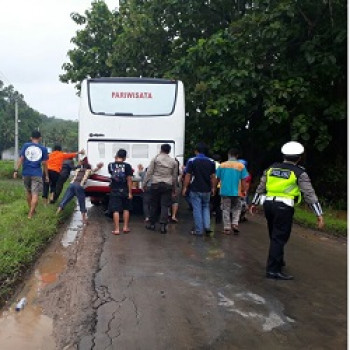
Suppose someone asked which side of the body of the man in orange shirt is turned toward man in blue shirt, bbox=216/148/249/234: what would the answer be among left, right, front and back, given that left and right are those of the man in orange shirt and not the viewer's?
right

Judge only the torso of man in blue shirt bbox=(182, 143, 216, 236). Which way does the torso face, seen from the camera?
away from the camera

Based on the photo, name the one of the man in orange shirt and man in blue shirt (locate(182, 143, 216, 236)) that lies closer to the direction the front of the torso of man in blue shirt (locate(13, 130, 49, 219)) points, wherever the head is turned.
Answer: the man in orange shirt

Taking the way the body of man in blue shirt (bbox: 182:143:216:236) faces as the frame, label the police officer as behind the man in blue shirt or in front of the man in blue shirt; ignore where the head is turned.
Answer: behind

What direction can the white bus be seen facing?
away from the camera

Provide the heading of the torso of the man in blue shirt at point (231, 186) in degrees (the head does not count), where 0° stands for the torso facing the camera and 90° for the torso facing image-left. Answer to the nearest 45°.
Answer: approximately 180°

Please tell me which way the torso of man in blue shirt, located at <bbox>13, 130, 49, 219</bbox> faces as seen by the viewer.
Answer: away from the camera
